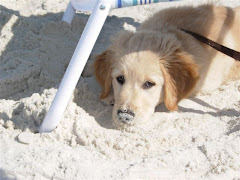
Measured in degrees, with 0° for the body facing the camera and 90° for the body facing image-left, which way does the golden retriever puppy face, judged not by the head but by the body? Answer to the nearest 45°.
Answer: approximately 45°
